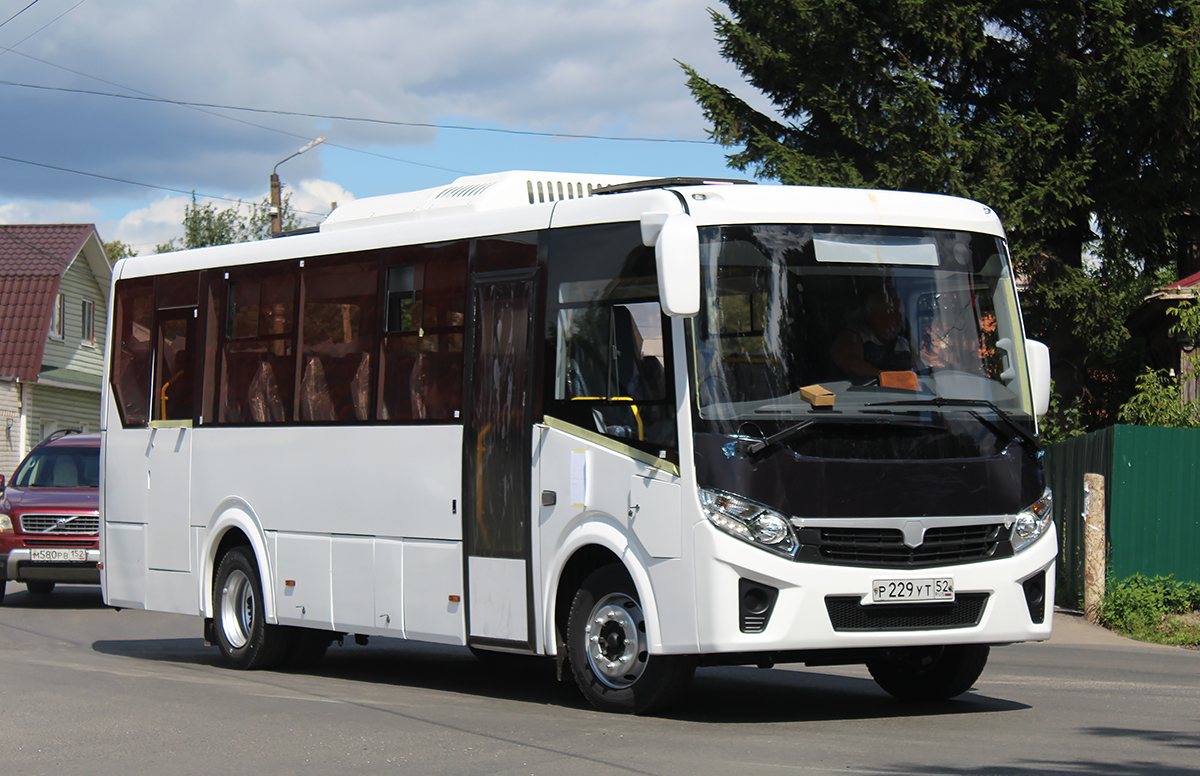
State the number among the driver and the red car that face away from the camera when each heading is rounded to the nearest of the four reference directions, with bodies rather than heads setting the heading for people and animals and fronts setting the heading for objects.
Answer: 0

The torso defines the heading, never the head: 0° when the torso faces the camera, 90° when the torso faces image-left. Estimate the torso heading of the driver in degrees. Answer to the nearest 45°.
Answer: approximately 315°

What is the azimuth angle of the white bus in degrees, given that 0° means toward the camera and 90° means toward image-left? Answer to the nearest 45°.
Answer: approximately 315°

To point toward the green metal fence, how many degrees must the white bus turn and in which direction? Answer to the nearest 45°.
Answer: approximately 90° to its left

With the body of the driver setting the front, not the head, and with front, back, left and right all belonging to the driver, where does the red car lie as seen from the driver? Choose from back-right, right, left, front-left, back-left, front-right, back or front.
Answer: back

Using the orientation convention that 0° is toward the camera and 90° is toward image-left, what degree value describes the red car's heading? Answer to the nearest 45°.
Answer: approximately 0°

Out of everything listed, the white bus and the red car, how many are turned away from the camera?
0

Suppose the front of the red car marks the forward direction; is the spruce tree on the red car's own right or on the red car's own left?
on the red car's own left

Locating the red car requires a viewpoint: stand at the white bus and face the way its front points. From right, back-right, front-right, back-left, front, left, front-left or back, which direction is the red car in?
back

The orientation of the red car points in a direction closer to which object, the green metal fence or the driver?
the driver
